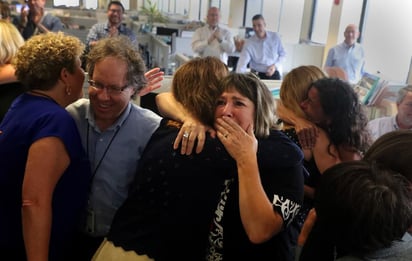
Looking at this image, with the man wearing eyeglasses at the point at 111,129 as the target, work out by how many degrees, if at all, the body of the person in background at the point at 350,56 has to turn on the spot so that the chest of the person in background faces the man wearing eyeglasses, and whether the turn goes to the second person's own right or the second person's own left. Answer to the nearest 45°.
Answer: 0° — they already face them

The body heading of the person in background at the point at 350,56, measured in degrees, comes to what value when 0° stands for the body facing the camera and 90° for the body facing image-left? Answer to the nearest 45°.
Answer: approximately 0°

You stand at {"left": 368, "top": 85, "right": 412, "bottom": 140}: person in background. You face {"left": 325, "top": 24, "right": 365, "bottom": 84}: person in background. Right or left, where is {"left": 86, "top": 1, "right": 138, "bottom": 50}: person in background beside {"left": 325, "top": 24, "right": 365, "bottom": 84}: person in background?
left

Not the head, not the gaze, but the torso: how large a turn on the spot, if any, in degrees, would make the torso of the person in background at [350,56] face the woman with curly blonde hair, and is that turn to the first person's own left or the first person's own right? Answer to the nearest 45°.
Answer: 0° — they already face them

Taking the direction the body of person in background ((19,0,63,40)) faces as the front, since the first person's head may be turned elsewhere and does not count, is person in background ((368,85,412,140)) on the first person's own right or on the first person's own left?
on the first person's own left

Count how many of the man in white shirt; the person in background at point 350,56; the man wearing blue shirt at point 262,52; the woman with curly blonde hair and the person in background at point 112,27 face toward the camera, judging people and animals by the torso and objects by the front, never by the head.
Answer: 4
